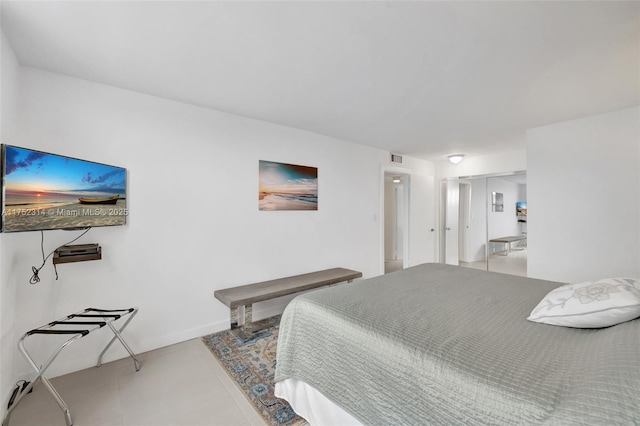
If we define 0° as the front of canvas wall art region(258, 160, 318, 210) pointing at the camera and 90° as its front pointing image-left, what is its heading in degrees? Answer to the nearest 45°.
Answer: approximately 315°

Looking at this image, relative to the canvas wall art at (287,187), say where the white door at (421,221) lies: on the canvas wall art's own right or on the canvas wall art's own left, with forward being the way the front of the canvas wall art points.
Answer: on the canvas wall art's own left

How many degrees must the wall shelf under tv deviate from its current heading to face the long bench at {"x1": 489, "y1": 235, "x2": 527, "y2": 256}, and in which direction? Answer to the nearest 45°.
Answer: approximately 90° to its left

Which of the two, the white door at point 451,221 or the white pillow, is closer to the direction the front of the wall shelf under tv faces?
the white pillow

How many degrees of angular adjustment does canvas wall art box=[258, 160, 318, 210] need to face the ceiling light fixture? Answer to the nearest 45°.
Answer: approximately 45° to its left

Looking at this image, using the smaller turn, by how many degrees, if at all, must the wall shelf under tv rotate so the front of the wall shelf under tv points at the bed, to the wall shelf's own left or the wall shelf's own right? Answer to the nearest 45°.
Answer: approximately 45° to the wall shelf's own left

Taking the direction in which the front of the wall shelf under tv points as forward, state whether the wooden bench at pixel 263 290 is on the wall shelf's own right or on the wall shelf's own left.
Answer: on the wall shelf's own left

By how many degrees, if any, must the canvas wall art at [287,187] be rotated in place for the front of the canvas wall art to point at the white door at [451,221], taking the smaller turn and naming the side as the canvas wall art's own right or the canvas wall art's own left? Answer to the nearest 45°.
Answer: approximately 90° to the canvas wall art's own left

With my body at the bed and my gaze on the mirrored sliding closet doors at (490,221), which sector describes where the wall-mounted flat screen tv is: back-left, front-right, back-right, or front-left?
back-left

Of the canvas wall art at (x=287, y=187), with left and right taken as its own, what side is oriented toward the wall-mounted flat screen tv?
right
